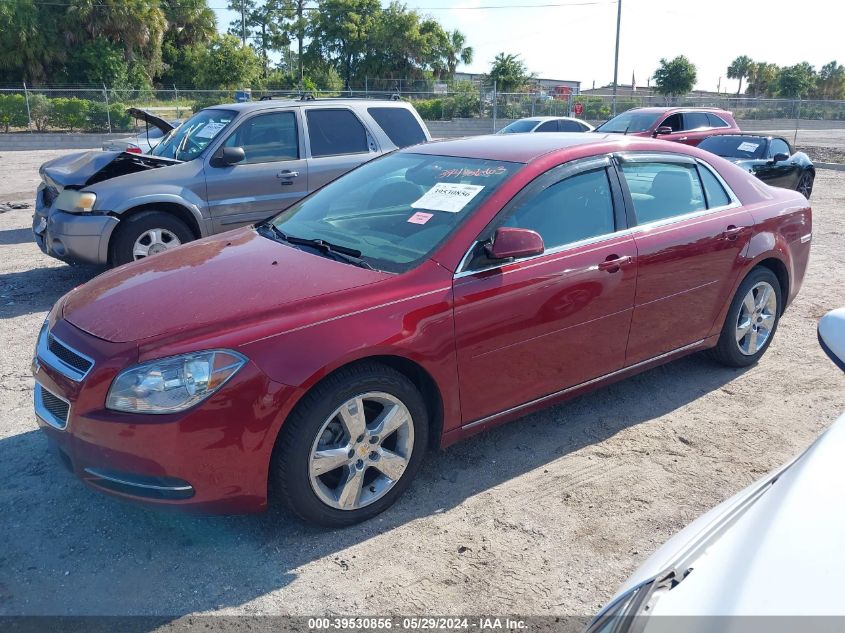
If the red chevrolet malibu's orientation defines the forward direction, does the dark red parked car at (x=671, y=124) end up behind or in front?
behind

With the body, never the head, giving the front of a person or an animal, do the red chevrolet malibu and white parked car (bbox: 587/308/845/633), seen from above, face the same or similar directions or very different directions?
same or similar directions

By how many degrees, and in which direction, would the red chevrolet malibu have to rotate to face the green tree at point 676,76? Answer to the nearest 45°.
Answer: approximately 135° to its right

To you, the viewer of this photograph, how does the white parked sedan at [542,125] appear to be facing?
facing the viewer and to the left of the viewer

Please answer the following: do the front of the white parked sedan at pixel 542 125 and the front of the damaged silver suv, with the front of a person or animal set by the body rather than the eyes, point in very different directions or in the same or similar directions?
same or similar directions

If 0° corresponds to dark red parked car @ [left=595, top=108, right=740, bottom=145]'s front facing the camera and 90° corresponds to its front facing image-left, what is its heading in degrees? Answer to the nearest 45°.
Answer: approximately 45°

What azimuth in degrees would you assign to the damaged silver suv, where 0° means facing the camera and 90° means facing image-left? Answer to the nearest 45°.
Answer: approximately 45°

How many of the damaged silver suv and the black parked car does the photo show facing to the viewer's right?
0
